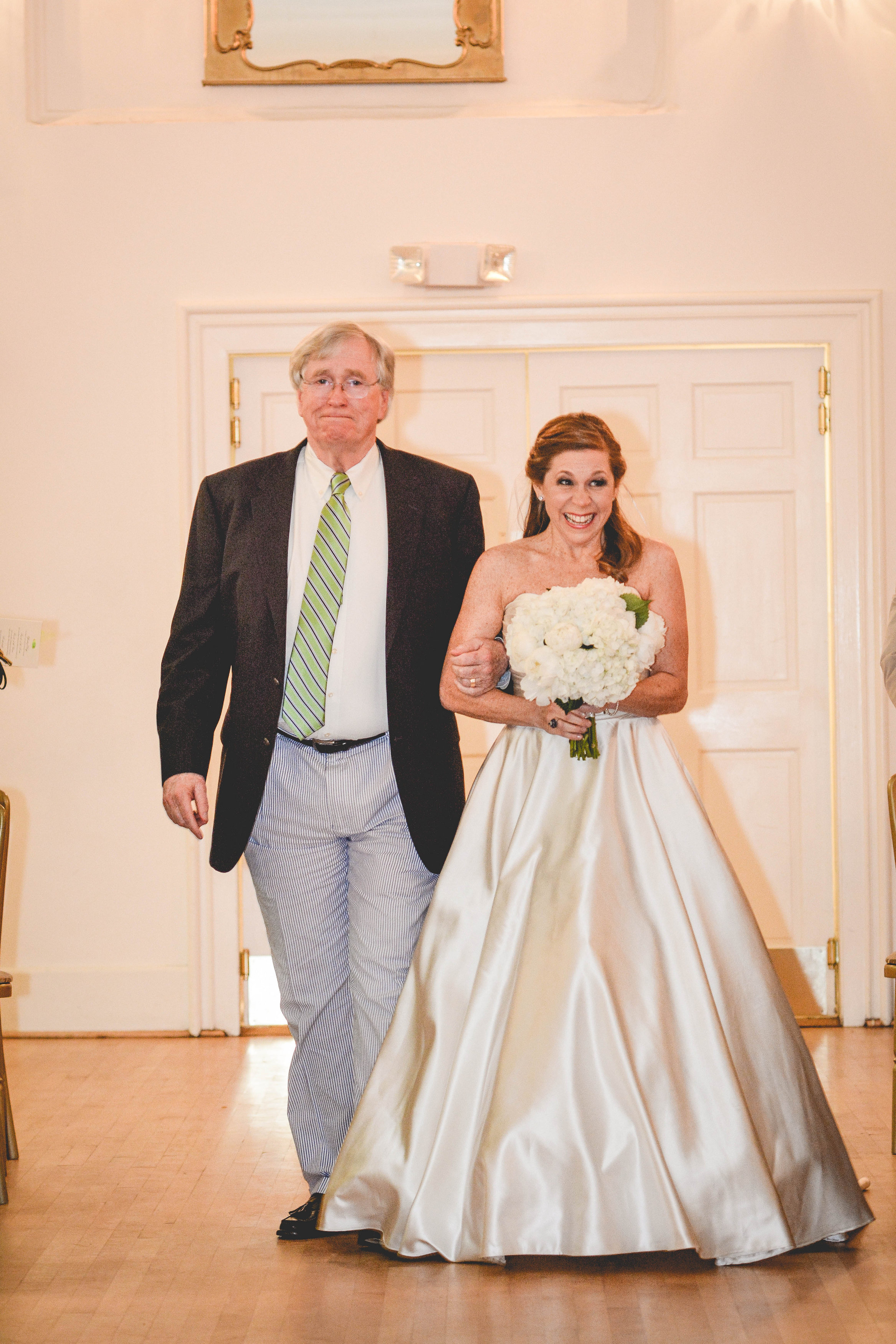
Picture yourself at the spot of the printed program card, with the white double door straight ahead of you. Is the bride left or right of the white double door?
right

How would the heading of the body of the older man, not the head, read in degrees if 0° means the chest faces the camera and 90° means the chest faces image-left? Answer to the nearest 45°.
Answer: approximately 0°

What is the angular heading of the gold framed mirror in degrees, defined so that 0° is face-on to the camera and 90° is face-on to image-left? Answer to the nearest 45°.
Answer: approximately 0°

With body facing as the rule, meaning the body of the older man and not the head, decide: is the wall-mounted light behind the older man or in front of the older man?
behind

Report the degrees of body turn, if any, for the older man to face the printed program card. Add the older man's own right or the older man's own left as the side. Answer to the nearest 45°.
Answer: approximately 135° to the older man's own right

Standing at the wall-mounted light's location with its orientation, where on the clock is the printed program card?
The printed program card is roughly at 3 o'clock from the wall-mounted light.

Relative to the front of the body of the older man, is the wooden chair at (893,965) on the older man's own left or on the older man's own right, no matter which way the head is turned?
on the older man's own left

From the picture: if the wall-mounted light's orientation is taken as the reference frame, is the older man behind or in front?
in front
